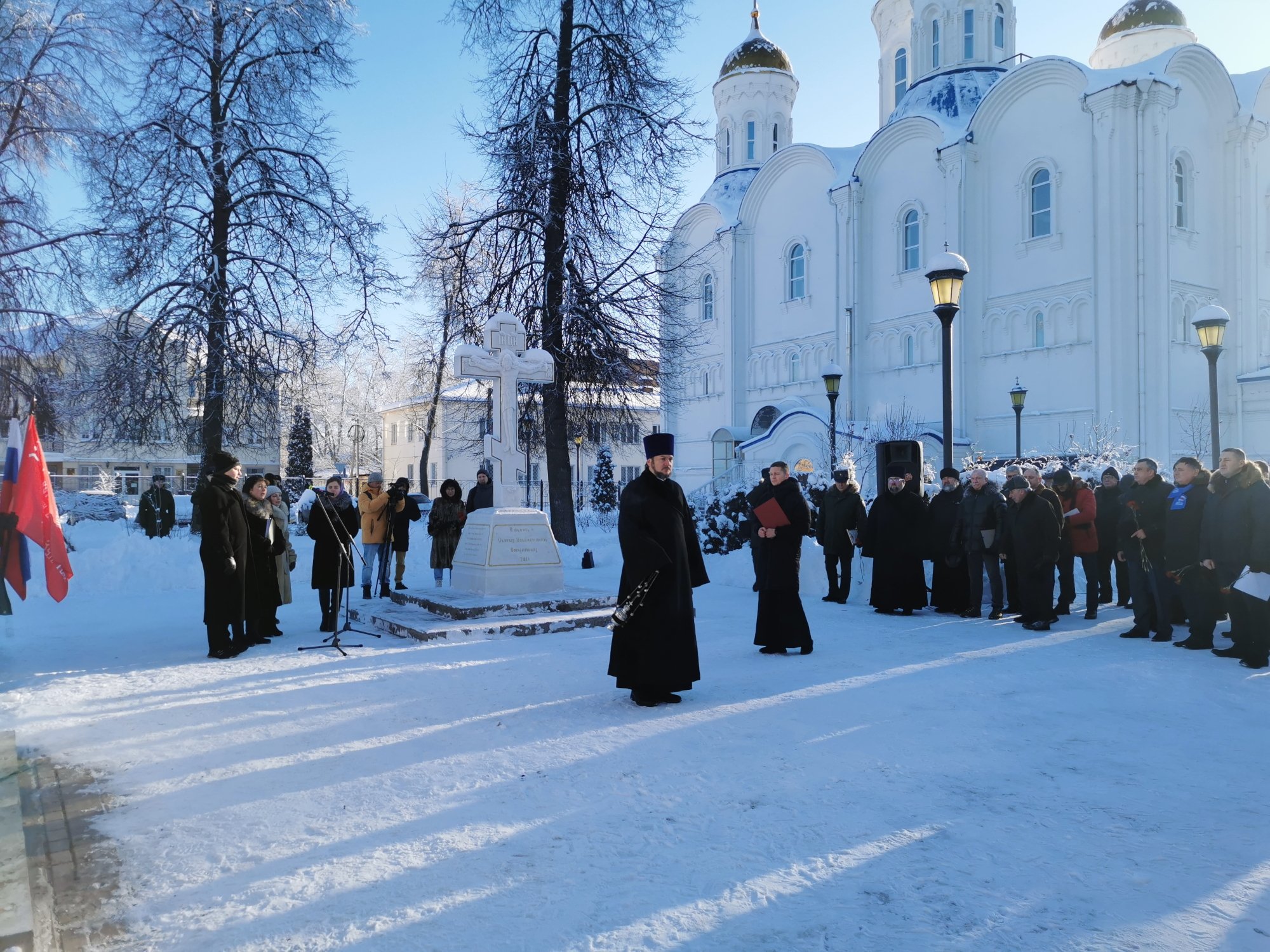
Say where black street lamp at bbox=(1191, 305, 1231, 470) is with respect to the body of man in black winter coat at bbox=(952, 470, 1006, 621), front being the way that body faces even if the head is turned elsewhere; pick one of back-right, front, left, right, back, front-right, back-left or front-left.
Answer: back

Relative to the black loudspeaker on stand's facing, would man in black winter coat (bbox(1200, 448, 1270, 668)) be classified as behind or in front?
in front

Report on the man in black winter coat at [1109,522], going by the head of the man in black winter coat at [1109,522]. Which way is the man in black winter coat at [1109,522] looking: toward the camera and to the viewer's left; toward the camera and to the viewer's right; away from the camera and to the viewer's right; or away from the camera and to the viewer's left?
toward the camera and to the viewer's left

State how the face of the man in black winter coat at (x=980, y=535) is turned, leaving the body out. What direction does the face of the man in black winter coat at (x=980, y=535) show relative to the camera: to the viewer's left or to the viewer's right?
to the viewer's left

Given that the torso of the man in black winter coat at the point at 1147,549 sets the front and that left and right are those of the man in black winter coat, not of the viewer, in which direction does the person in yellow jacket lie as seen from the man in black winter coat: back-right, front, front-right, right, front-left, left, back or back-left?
front-right

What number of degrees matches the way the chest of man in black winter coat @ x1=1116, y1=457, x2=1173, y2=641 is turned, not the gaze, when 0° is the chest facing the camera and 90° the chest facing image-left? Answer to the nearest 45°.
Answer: approximately 45°
